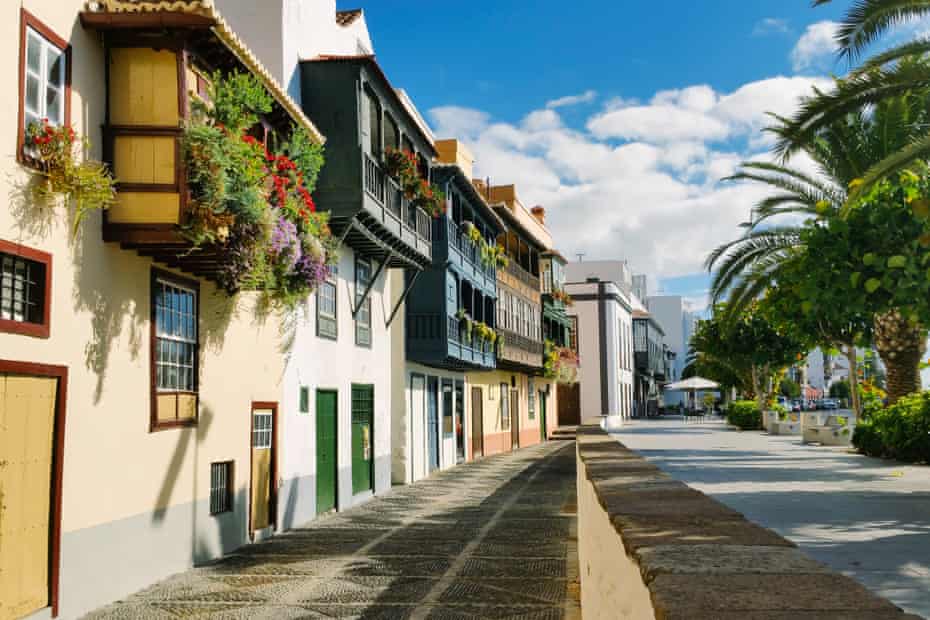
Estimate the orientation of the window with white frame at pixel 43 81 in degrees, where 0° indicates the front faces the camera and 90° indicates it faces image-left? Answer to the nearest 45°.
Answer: approximately 315°

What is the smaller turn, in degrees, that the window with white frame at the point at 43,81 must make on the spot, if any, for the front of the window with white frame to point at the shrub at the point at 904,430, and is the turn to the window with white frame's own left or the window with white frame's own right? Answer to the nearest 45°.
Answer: approximately 45° to the window with white frame's own left

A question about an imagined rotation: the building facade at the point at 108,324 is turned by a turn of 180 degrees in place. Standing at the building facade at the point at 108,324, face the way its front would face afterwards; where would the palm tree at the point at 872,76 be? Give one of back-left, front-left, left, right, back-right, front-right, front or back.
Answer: back-right

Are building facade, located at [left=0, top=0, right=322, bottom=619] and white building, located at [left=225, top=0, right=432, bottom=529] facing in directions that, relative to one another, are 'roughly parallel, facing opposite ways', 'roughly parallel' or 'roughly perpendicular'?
roughly parallel

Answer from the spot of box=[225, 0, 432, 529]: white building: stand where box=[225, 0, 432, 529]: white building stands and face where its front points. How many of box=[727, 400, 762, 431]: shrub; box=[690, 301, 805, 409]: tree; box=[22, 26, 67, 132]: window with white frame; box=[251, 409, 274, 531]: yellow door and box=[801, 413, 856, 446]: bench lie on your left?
3

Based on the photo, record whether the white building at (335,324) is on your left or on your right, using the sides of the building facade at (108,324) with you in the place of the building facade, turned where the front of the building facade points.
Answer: on your left

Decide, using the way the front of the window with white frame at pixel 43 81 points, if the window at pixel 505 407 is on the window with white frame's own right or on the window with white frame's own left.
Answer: on the window with white frame's own left

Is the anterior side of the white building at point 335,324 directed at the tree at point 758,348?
no

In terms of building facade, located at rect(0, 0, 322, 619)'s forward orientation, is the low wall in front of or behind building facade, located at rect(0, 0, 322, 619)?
in front

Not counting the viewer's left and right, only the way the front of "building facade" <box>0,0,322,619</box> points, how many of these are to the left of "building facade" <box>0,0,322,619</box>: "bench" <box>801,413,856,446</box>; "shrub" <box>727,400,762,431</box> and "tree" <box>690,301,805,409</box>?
3

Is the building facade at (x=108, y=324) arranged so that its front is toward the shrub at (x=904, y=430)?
no

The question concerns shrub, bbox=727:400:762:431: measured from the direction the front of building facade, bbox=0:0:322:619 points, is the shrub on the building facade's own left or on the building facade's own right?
on the building facade's own left

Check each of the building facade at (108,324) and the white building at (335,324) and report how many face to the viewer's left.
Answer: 0

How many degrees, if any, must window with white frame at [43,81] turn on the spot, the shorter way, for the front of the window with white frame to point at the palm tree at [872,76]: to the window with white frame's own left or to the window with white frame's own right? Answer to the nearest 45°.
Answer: approximately 45° to the window with white frame's own left

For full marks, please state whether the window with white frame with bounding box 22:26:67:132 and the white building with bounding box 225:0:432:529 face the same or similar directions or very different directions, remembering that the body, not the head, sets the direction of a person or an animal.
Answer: same or similar directions

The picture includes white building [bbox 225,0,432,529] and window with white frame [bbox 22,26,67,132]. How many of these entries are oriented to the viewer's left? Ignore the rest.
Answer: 0

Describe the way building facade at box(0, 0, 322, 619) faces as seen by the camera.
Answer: facing the viewer and to the right of the viewer

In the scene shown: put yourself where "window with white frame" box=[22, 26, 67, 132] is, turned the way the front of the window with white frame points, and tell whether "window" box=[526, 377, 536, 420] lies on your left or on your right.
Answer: on your left

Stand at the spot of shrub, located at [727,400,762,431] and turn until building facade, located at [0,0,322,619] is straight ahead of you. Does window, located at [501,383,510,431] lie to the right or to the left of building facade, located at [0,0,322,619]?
right
